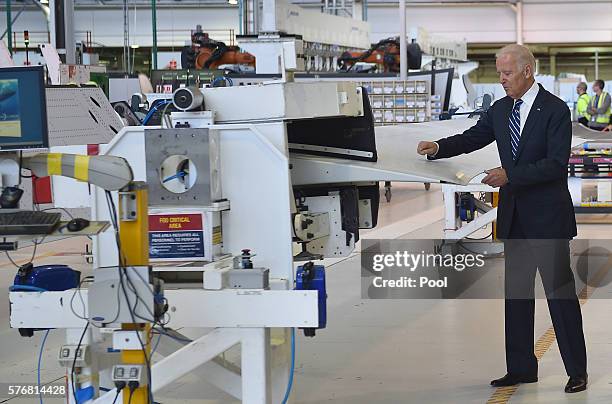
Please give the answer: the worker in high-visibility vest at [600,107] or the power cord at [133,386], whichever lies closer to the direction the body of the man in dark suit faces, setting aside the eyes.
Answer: the power cord

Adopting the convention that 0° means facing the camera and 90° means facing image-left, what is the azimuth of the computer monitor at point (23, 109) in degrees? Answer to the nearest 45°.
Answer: approximately 0°

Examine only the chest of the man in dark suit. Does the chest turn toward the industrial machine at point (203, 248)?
yes

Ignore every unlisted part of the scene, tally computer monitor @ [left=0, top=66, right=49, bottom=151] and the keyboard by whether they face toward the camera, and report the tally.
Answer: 2

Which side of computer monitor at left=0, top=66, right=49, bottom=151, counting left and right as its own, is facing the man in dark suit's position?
left

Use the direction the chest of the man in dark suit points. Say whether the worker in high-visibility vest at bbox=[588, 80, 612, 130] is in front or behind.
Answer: behind

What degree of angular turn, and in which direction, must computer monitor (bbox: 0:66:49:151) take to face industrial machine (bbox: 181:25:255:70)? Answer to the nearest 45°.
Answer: approximately 180°
